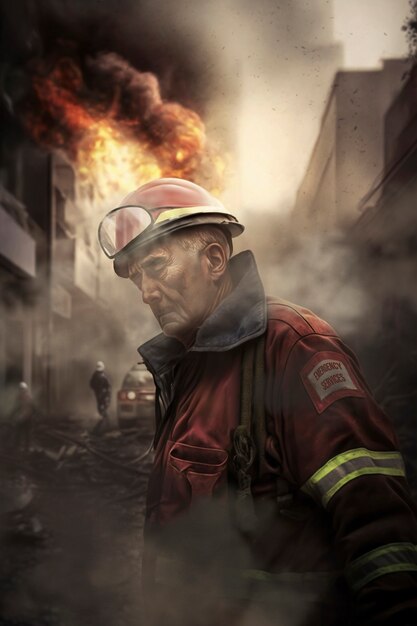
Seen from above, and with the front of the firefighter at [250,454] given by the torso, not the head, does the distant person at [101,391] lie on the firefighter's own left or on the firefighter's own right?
on the firefighter's own right

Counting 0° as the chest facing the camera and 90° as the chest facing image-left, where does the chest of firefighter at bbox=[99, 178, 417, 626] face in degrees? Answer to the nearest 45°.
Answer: approximately 45°

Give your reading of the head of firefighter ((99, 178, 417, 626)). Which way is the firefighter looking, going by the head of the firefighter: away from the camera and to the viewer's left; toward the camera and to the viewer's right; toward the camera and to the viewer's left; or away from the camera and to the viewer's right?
toward the camera and to the viewer's left

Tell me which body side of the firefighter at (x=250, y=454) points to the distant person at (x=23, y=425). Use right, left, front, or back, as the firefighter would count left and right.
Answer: right

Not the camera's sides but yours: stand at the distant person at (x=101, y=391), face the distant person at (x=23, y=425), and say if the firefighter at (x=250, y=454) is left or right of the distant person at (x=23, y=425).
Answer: left
